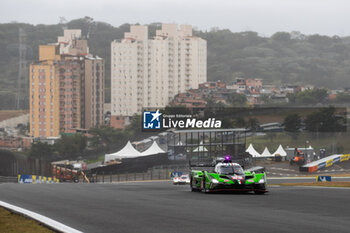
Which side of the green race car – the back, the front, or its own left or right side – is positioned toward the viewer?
front
